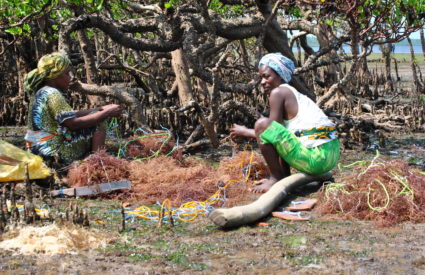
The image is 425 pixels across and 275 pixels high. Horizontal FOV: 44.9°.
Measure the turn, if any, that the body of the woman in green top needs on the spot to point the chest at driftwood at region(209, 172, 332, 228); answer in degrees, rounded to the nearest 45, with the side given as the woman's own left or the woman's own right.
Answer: approximately 45° to the woman's own right

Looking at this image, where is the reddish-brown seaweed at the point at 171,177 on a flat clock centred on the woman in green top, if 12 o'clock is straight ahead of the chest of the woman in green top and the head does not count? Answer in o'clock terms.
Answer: The reddish-brown seaweed is roughly at 1 o'clock from the woman in green top.

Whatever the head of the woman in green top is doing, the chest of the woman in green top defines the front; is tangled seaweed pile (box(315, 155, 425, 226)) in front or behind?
in front
